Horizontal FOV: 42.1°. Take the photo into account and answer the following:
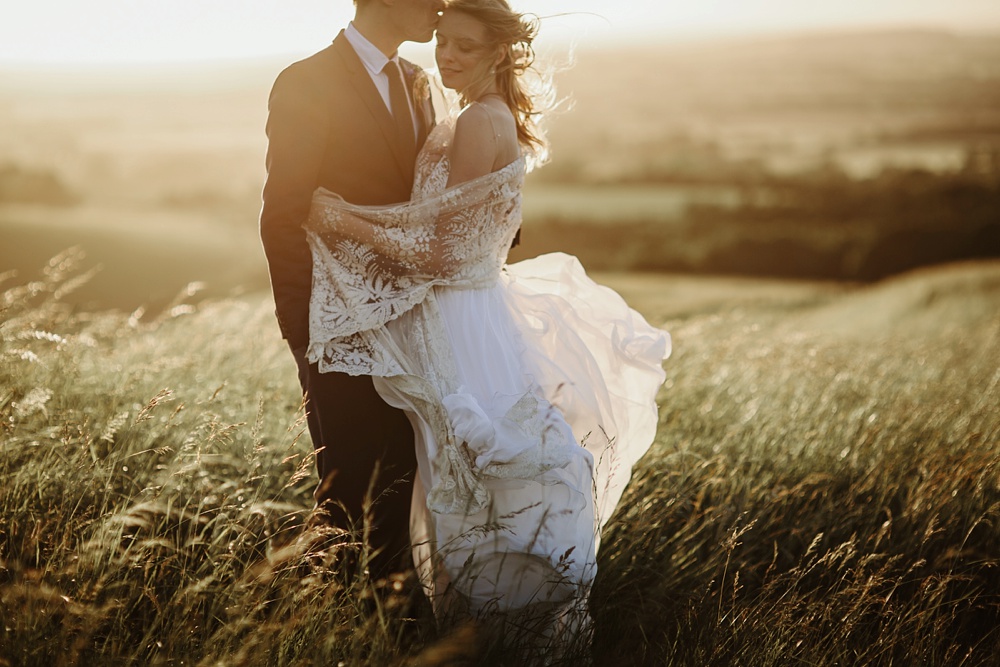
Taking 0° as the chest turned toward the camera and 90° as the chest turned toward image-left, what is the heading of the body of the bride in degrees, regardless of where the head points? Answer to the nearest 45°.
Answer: approximately 90°

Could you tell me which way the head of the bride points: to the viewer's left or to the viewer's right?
to the viewer's left

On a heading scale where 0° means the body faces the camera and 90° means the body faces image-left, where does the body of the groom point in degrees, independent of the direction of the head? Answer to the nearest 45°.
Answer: approximately 315°
